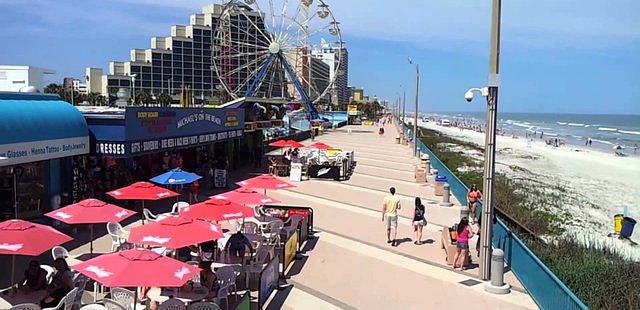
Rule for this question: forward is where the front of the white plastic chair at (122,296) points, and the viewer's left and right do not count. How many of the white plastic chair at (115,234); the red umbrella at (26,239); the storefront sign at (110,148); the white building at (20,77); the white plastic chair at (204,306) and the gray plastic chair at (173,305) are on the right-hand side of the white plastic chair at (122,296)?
2

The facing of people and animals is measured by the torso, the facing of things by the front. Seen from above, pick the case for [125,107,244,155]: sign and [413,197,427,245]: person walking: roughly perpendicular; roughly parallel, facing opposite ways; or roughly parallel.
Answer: roughly perpendicular

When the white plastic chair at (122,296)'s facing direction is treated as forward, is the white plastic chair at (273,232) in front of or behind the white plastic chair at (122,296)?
in front

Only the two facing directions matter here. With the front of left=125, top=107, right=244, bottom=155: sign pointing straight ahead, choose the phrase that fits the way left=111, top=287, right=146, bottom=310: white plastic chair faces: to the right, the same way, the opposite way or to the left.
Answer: to the left

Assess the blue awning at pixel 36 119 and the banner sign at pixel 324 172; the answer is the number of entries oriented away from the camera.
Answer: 0

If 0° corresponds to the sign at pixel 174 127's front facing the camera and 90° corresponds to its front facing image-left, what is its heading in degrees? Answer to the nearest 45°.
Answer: approximately 315°

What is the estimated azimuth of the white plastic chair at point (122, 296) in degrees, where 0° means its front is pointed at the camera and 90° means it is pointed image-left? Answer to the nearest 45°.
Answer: approximately 225°

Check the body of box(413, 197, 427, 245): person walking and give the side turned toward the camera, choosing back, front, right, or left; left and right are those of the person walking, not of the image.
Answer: back

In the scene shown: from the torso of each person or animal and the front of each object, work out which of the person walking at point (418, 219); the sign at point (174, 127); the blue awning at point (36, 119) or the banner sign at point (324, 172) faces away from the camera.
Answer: the person walking

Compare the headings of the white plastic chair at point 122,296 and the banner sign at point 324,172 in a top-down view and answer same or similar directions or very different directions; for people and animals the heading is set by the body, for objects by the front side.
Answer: very different directions

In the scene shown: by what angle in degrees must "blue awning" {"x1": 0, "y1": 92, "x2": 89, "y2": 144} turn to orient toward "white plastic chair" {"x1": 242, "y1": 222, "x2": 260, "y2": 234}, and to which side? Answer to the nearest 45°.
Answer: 0° — it already faces it
